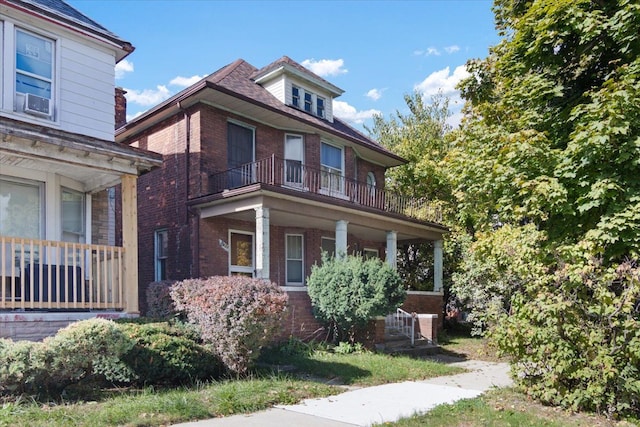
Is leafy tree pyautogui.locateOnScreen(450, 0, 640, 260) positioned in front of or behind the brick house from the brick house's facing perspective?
in front

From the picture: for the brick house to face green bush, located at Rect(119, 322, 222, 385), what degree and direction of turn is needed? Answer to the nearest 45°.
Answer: approximately 45° to its right

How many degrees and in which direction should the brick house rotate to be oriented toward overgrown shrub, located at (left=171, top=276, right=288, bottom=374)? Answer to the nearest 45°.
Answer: approximately 45° to its right

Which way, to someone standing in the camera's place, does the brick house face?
facing the viewer and to the right of the viewer

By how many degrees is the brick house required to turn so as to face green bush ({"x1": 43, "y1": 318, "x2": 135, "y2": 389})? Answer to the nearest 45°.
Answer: approximately 45° to its right

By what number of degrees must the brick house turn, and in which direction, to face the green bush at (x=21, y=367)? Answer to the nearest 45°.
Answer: approximately 45° to its right

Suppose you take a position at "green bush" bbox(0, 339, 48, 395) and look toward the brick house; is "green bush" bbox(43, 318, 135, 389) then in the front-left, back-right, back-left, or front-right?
front-right

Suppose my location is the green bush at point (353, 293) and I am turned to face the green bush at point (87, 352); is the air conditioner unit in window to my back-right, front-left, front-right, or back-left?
front-right

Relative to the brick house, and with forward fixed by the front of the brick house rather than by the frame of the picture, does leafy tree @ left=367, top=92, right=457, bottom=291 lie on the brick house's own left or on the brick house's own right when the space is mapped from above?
on the brick house's own left

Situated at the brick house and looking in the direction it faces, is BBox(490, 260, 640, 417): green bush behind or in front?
in front

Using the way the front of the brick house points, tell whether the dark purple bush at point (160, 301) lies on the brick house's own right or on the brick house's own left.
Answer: on the brick house's own right
